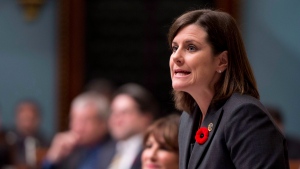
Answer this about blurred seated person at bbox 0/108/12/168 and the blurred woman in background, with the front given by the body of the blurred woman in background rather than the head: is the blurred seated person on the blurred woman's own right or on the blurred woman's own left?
on the blurred woman's own right

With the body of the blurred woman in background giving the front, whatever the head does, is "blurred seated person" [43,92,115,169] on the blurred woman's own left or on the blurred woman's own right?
on the blurred woman's own right

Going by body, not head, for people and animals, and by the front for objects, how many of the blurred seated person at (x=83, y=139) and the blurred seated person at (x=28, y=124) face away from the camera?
0

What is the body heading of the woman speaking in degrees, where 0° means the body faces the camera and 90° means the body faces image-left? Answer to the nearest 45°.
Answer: approximately 45°

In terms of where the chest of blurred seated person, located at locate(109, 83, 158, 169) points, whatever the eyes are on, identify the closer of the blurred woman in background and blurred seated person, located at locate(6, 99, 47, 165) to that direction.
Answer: the blurred woman in background

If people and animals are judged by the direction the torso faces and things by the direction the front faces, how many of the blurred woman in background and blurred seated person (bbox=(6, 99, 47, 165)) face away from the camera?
0

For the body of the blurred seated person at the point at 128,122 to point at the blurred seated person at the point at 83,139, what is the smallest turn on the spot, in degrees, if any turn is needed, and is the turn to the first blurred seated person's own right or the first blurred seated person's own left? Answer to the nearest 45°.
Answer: approximately 90° to the first blurred seated person's own right

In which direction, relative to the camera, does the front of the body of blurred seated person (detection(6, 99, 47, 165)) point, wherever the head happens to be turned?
toward the camera
